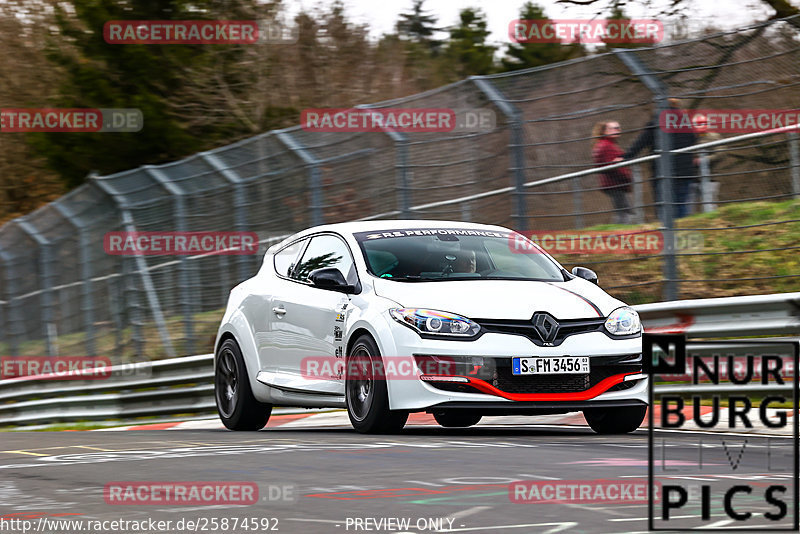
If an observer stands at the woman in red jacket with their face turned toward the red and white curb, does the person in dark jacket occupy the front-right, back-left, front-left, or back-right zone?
back-left

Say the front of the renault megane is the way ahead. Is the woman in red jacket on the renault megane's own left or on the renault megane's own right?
on the renault megane's own left

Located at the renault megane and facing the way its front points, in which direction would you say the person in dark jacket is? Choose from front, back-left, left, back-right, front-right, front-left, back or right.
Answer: left

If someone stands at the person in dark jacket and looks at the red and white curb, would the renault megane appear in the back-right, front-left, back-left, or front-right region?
front-left
